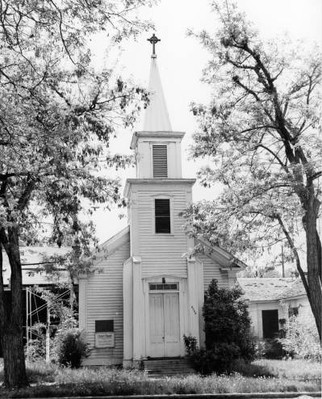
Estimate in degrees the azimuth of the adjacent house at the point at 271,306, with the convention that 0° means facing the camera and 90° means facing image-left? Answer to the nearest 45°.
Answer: approximately 0°

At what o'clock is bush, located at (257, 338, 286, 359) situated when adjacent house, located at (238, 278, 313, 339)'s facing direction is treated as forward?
The bush is roughly at 12 o'clock from the adjacent house.

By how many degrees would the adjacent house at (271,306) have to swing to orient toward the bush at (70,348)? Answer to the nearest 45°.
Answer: approximately 45° to its right

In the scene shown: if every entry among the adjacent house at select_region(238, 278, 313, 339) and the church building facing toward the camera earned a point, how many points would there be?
2

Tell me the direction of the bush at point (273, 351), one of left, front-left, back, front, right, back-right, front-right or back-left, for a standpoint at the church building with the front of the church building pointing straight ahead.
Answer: back-left

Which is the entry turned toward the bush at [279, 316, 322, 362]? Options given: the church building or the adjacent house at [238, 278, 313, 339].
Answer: the adjacent house

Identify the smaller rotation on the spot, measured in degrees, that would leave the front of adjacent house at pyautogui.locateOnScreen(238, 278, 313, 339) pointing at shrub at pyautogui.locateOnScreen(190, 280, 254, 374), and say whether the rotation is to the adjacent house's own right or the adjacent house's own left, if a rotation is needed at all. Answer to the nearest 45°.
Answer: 0° — it already faces it

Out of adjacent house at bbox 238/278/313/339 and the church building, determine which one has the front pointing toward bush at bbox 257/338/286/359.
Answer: the adjacent house

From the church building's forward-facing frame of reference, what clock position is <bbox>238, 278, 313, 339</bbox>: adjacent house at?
The adjacent house is roughly at 7 o'clock from the church building.
